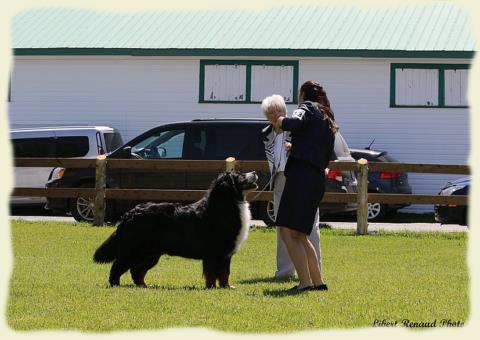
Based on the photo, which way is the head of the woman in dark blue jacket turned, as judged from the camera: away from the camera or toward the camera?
away from the camera

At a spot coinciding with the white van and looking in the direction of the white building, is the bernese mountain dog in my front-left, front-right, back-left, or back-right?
back-right

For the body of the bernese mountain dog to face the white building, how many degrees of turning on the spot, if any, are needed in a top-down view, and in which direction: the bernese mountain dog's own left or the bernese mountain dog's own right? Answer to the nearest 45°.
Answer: approximately 90° to the bernese mountain dog's own left

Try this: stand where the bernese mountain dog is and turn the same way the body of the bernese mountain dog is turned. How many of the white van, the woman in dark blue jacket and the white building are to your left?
2

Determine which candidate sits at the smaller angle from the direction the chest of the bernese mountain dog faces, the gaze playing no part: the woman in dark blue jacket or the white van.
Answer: the woman in dark blue jacket

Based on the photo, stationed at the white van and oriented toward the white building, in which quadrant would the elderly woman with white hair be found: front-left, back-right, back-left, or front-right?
back-right

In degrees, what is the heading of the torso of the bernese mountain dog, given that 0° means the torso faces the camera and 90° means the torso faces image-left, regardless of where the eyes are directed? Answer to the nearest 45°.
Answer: approximately 270°

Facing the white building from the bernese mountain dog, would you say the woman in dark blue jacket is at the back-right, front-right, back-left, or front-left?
back-right

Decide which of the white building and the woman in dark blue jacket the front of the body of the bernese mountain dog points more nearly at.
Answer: the woman in dark blue jacket

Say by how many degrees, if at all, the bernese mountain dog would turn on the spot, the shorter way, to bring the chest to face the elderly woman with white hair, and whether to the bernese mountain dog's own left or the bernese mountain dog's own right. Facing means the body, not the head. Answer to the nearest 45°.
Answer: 0° — it already faces them

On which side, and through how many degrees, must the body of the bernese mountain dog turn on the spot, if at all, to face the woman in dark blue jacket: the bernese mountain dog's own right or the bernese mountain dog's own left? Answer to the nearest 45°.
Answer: approximately 45° to the bernese mountain dog's own right
